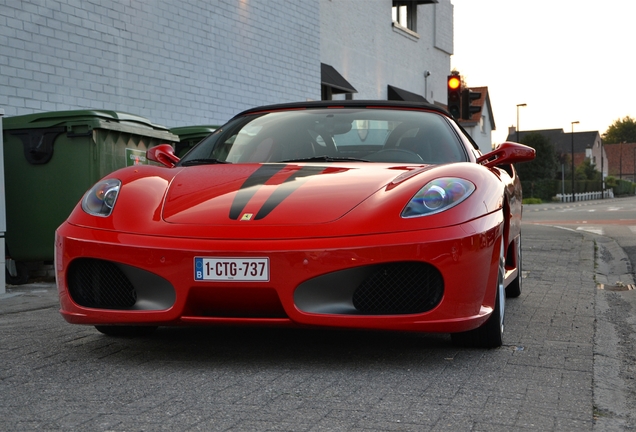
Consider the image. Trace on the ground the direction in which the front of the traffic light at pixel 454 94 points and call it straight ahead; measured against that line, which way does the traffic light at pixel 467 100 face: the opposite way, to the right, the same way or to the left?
to the left

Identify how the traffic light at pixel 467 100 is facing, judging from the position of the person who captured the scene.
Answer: facing to the right of the viewer

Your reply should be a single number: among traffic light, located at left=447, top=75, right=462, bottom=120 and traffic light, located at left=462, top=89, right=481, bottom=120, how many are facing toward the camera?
1

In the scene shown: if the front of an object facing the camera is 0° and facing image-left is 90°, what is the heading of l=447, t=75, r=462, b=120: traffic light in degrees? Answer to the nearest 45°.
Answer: approximately 0°

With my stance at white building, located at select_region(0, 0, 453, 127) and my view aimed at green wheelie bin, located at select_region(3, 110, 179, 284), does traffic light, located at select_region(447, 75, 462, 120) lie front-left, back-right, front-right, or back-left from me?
back-left

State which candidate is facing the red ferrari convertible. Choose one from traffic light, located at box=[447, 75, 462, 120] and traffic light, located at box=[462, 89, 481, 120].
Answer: traffic light, located at box=[447, 75, 462, 120]

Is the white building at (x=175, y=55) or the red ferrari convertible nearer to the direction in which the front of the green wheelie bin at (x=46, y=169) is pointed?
the red ferrari convertible

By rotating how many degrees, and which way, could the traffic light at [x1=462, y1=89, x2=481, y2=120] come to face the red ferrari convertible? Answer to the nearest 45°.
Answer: approximately 90° to its right

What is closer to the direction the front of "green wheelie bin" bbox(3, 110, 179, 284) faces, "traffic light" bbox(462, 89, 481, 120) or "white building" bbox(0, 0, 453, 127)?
the traffic light

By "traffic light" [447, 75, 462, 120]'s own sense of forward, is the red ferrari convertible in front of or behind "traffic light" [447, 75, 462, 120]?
in front
